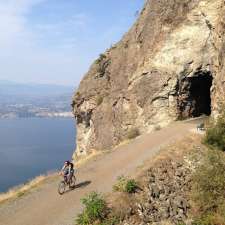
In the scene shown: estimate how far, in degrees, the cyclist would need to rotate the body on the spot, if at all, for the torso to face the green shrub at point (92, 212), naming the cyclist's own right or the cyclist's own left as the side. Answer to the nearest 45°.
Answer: approximately 45° to the cyclist's own left

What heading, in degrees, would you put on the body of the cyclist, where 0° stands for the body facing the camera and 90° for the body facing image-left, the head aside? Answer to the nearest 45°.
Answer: approximately 45°

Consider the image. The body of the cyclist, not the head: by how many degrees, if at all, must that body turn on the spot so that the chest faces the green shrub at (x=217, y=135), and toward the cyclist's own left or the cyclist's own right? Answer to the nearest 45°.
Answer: approximately 135° to the cyclist's own left

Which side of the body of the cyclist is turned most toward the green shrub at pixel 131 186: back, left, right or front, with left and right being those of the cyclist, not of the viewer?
left

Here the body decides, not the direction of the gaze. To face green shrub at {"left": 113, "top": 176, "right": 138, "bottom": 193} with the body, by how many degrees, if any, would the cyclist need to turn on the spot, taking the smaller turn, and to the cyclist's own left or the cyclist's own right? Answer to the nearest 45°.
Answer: approximately 90° to the cyclist's own left
